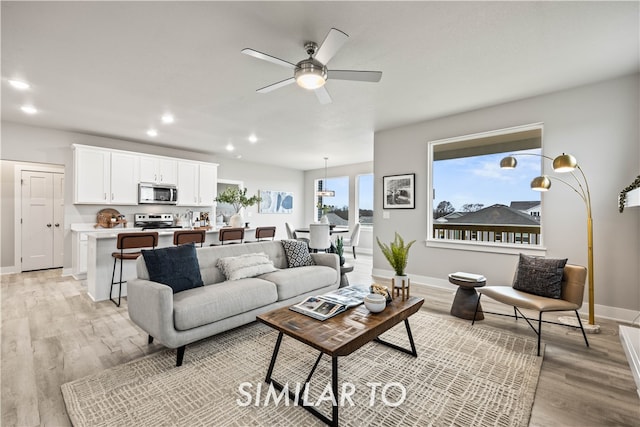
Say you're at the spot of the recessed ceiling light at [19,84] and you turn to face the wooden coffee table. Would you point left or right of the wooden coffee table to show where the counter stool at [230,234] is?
left

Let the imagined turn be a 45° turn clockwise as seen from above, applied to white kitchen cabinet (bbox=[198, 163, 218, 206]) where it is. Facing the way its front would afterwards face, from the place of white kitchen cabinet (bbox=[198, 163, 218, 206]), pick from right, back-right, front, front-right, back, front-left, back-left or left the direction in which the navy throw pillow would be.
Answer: front

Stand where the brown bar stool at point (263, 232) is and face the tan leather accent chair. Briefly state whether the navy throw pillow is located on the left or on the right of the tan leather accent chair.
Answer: right

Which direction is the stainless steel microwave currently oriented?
toward the camera

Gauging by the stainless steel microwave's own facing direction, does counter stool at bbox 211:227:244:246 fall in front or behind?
in front

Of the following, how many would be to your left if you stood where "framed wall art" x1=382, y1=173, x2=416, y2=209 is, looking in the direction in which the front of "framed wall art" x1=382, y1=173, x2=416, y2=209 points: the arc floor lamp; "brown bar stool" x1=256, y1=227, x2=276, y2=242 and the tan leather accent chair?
2

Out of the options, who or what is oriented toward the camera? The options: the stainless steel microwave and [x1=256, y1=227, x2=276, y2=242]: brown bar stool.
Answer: the stainless steel microwave

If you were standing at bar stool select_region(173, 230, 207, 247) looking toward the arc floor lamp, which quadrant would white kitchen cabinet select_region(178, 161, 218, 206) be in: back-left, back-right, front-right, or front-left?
back-left

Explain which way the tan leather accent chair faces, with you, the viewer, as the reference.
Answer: facing the viewer and to the left of the viewer

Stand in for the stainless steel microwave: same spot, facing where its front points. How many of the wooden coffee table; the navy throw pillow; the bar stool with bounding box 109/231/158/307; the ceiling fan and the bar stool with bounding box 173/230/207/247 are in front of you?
5

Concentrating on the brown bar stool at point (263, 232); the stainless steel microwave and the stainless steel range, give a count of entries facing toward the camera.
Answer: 2

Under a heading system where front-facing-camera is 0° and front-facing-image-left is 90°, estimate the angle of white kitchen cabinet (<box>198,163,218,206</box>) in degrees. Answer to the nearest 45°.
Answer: approximately 315°

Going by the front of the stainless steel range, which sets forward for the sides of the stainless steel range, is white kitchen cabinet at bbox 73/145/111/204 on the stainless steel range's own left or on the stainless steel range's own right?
on the stainless steel range's own right

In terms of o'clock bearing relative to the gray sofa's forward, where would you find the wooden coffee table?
The wooden coffee table is roughly at 12 o'clock from the gray sofa.

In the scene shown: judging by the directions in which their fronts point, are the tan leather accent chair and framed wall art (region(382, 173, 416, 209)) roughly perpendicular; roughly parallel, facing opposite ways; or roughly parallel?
roughly parallel

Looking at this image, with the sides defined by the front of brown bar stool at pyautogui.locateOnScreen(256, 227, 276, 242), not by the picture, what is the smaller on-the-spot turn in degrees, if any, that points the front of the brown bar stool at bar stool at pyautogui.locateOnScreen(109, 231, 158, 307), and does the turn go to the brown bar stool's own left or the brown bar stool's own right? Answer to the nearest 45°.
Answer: approximately 90° to the brown bar stool's own left

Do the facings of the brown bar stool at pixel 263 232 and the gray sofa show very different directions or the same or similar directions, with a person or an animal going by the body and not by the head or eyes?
very different directions
